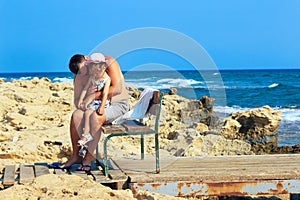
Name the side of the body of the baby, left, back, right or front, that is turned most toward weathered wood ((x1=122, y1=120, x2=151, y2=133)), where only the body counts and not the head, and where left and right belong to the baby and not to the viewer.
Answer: left

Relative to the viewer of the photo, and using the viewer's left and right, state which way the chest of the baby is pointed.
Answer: facing the viewer and to the left of the viewer

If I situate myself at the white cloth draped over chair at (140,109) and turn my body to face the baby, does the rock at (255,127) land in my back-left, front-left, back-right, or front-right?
back-right
